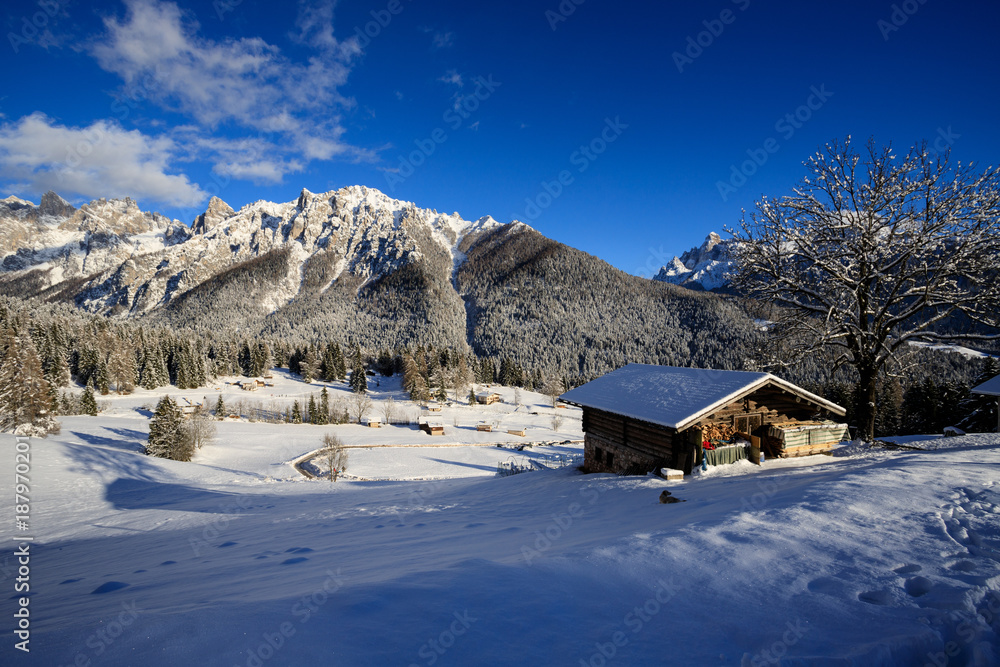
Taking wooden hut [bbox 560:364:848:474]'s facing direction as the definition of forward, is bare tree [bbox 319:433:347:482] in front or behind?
behind

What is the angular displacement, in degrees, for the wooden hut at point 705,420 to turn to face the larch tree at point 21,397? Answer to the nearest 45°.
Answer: approximately 135° to its right

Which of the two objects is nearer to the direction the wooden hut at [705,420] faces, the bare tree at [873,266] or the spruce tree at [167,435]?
the bare tree

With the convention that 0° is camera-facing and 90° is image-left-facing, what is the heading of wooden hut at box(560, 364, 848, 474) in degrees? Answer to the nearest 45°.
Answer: approximately 315°
